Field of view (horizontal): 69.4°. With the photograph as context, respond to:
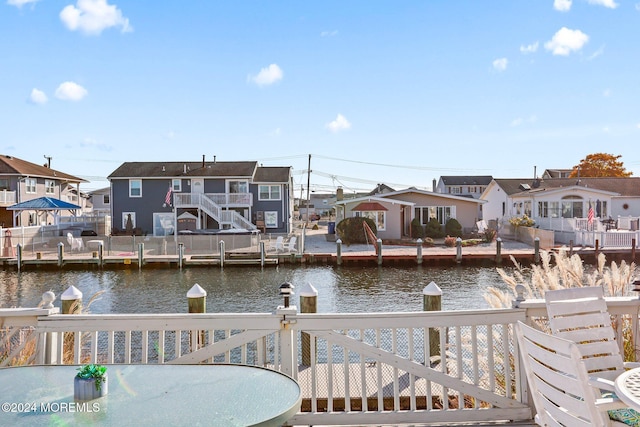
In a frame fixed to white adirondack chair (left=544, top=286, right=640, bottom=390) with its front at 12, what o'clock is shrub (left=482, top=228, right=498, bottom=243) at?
The shrub is roughly at 7 o'clock from the white adirondack chair.

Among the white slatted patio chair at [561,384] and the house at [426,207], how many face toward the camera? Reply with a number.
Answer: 1

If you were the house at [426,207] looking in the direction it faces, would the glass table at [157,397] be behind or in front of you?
in front

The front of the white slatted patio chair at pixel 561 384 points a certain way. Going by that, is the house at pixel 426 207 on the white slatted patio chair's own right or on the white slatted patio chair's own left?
on the white slatted patio chair's own left

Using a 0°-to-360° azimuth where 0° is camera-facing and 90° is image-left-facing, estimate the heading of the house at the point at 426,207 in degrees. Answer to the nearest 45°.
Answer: approximately 0°

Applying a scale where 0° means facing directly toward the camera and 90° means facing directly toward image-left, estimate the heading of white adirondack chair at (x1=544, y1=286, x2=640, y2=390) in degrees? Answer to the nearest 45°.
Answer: approximately 315°

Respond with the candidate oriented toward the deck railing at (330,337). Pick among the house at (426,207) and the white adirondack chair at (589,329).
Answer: the house

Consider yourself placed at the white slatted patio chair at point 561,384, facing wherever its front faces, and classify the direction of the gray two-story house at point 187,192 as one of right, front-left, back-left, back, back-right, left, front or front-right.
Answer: left

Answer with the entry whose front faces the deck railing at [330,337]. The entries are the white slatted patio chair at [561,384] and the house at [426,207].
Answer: the house

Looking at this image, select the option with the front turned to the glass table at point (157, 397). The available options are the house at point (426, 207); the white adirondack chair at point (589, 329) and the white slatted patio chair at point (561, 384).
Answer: the house
